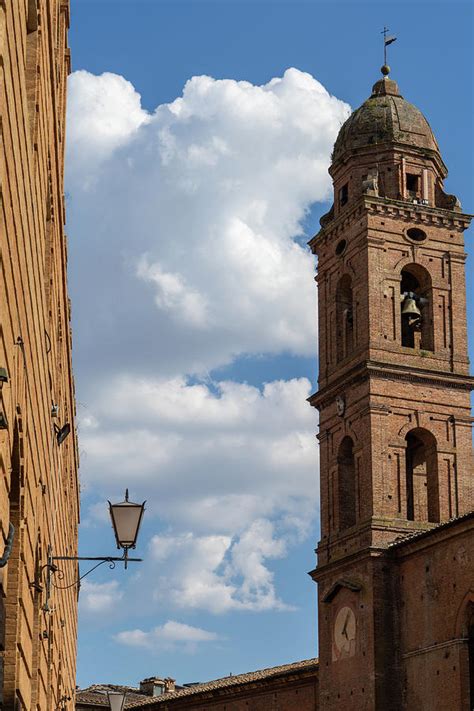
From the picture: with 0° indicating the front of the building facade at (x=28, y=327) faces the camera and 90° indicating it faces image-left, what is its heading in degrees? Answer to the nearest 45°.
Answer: approximately 270°

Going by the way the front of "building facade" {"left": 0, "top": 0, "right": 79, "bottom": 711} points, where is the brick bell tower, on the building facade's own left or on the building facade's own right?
on the building facade's own left
